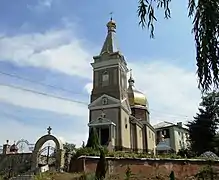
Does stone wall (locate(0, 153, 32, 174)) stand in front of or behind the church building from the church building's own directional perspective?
in front

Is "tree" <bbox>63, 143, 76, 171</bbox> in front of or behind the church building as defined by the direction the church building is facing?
in front

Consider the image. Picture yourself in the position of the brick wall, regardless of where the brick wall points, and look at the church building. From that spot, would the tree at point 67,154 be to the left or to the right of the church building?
left

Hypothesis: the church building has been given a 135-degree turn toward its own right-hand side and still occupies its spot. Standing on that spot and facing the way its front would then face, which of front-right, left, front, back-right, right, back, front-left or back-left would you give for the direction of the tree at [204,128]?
right

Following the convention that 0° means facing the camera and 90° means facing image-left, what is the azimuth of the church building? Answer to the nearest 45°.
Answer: approximately 45°
